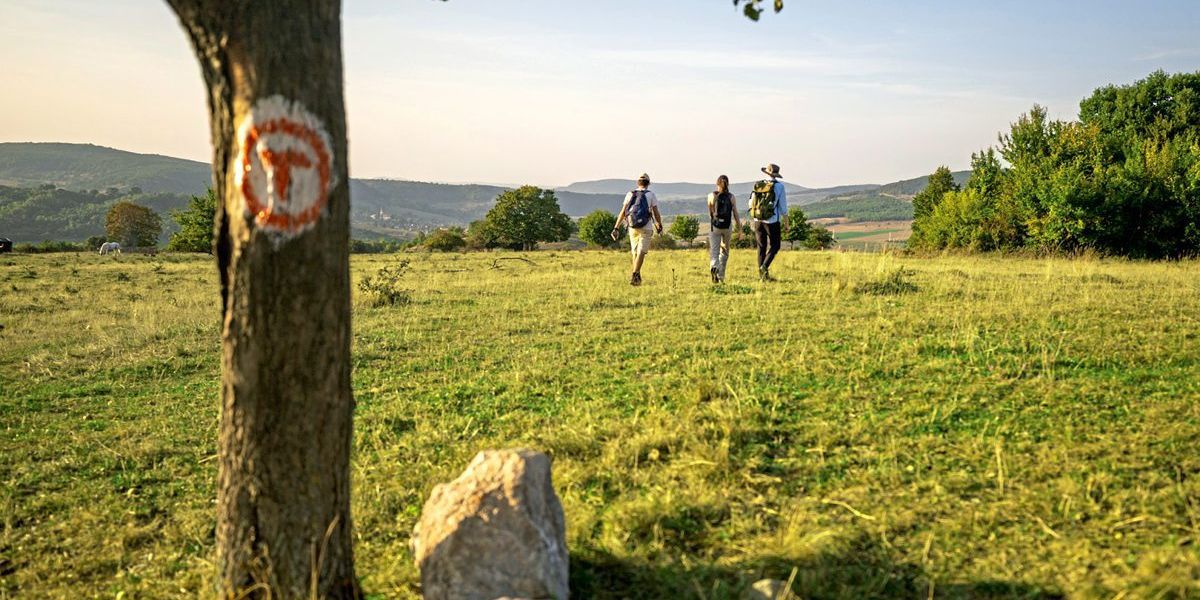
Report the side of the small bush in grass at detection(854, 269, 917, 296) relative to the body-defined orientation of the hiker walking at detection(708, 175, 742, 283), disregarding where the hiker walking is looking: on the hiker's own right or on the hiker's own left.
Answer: on the hiker's own right

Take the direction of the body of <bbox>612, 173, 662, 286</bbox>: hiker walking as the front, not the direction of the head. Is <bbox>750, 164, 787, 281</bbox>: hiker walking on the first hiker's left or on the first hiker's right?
on the first hiker's right

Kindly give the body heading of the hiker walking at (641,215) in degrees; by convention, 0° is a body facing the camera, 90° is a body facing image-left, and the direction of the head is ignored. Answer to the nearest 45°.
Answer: approximately 180°

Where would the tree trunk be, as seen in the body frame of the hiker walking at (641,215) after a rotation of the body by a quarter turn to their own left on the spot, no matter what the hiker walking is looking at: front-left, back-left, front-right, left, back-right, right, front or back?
left

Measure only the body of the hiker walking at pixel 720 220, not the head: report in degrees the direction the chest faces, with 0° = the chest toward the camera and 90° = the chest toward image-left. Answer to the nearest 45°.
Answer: approximately 180°

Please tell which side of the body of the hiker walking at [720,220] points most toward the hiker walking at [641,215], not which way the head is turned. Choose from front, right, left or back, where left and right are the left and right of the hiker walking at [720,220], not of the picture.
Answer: left

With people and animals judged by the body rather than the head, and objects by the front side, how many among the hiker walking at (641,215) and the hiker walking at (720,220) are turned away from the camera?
2

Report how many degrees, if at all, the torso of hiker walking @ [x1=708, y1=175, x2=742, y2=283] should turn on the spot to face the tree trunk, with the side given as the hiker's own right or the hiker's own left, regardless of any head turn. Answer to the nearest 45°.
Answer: approximately 180°

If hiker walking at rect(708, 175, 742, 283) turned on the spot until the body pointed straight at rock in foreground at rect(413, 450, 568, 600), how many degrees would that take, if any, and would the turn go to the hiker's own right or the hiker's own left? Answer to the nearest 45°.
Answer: approximately 180°

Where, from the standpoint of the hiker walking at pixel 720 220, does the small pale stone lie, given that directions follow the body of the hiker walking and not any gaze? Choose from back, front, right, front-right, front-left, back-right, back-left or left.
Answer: back

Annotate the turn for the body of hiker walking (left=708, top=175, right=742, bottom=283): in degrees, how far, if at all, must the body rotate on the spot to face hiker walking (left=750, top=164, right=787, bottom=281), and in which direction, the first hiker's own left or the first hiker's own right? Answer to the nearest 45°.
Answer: approximately 90° to the first hiker's own right
